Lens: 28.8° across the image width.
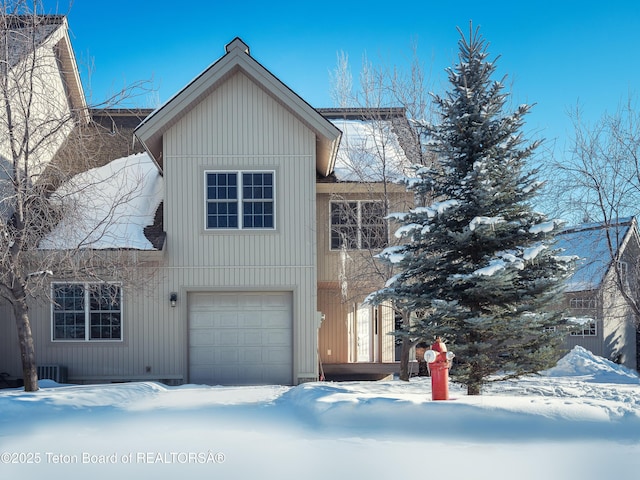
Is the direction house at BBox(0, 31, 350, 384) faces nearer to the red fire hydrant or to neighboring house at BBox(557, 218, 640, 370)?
the red fire hydrant

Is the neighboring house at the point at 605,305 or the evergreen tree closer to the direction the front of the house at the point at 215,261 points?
the evergreen tree

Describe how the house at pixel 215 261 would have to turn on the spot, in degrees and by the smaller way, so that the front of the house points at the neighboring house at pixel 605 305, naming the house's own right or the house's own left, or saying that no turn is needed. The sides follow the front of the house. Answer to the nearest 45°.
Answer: approximately 135° to the house's own left

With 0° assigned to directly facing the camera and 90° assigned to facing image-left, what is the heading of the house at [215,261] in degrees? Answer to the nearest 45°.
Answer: approximately 0°

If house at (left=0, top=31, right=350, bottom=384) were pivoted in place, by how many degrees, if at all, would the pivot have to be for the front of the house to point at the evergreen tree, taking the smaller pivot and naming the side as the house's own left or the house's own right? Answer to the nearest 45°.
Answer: approximately 45° to the house's own left

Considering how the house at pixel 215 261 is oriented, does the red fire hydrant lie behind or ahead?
ahead
